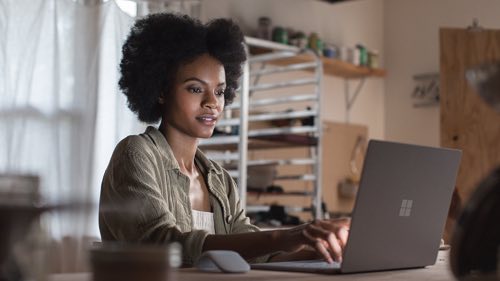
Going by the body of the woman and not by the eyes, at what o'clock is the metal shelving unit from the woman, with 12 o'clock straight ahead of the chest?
The metal shelving unit is roughly at 8 o'clock from the woman.

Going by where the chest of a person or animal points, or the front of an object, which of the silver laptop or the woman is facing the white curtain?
the silver laptop

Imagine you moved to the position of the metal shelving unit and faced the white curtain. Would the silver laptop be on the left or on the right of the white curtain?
left

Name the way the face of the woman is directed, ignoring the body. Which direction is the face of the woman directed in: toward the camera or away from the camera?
toward the camera

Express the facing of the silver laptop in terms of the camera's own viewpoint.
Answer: facing away from the viewer and to the left of the viewer

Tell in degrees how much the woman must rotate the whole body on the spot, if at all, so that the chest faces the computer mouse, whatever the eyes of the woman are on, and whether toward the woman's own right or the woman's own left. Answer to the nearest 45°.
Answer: approximately 45° to the woman's own right

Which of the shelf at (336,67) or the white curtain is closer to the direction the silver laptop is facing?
the white curtain

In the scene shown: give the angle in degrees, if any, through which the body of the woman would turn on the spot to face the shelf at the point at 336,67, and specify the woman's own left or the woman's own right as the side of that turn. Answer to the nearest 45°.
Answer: approximately 135° to the woman's own left

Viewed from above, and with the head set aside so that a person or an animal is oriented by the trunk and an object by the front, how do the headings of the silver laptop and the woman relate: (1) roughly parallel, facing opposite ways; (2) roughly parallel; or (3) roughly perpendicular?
roughly parallel, facing opposite ways

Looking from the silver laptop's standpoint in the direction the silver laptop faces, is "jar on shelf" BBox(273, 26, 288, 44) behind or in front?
in front

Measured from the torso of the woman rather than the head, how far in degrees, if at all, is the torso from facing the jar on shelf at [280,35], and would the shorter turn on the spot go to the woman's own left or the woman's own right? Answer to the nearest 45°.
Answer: approximately 135° to the woman's own left

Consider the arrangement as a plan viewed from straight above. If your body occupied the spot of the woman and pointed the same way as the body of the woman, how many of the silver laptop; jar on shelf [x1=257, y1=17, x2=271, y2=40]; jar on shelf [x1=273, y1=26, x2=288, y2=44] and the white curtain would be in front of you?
1
